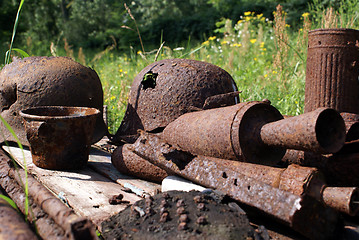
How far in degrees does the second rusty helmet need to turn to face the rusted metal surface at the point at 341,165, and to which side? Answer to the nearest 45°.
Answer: approximately 45° to its right

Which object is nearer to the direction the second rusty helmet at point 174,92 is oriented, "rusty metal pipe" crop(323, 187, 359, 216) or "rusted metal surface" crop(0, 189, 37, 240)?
the rusty metal pipe

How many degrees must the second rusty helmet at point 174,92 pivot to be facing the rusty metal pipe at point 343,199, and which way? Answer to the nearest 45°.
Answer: approximately 45° to its right

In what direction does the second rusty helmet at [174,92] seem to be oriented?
to the viewer's right

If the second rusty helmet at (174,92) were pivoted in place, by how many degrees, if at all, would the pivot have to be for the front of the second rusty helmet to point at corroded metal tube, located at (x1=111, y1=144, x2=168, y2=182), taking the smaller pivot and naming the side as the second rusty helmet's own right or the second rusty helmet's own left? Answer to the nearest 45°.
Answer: approximately 135° to the second rusty helmet's own right
